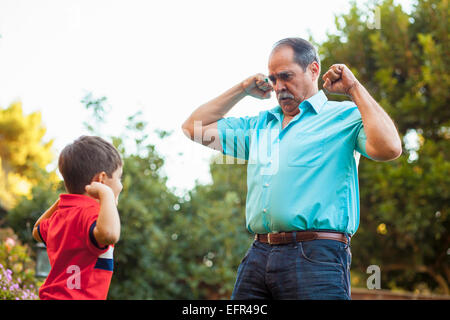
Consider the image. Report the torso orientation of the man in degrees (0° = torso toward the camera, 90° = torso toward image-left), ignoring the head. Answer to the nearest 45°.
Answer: approximately 45°

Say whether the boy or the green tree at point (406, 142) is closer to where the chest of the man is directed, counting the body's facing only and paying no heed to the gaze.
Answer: the boy

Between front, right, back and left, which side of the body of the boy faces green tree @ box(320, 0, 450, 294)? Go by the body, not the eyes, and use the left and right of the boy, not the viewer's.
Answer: front

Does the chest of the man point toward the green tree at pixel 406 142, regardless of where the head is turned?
no

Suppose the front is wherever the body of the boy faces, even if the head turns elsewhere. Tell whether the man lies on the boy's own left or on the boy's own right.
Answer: on the boy's own right

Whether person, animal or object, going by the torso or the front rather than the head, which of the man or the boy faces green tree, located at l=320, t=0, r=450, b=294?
the boy

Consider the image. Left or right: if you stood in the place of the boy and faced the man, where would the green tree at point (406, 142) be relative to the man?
left

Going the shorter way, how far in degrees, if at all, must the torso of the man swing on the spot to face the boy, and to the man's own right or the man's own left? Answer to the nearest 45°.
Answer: approximately 45° to the man's own right

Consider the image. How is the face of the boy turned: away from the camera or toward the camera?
away from the camera

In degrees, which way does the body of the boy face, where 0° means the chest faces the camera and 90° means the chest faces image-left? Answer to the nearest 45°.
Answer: approximately 225°

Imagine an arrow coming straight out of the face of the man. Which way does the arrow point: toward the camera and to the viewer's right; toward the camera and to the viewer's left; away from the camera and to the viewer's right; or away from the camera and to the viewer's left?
toward the camera and to the viewer's left

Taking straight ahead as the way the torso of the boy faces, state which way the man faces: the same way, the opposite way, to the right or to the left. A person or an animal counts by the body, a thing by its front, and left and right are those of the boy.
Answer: the opposite way
